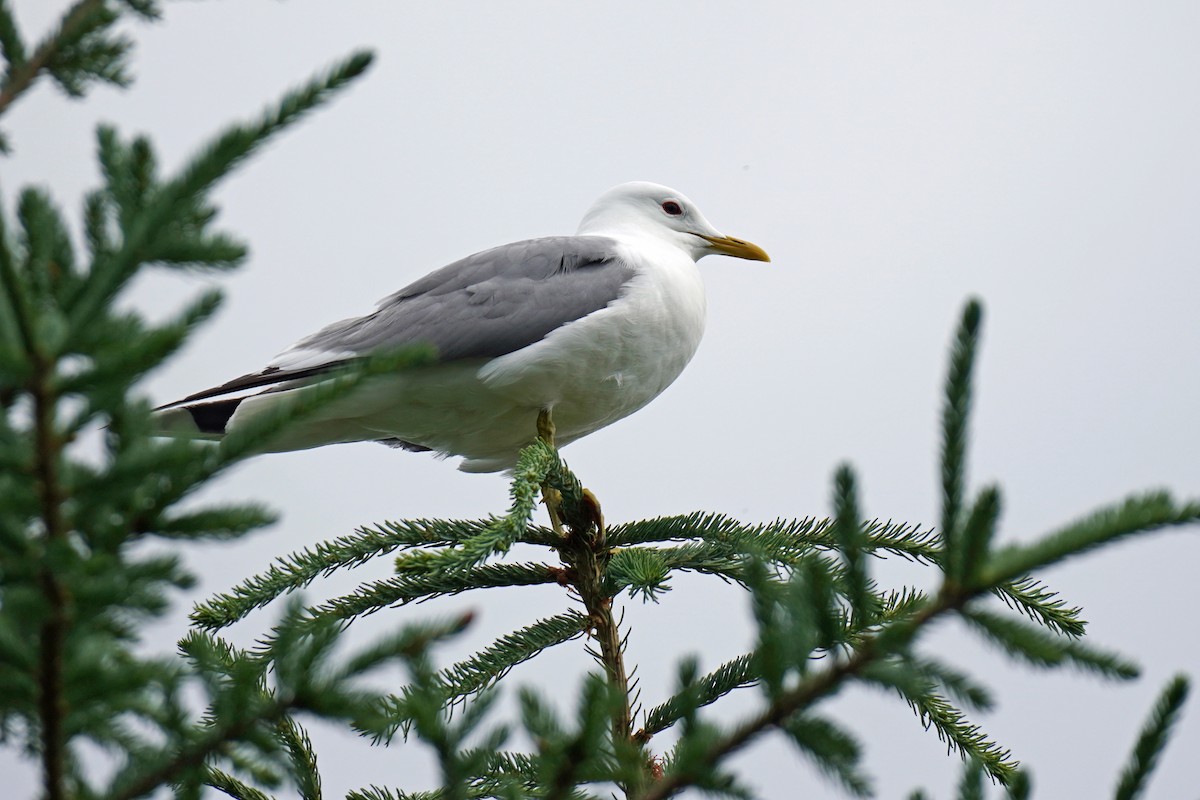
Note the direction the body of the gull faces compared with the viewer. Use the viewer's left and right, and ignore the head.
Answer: facing to the right of the viewer
